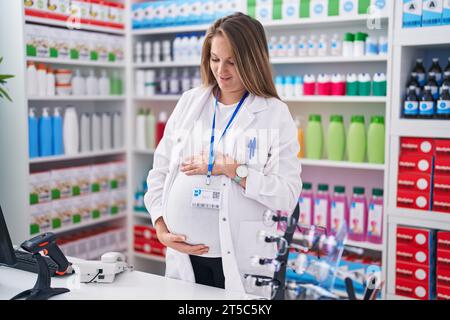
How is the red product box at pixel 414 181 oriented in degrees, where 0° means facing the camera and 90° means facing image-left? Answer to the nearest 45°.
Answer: approximately 0°

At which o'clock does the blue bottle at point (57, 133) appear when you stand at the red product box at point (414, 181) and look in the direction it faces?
The blue bottle is roughly at 3 o'clock from the red product box.

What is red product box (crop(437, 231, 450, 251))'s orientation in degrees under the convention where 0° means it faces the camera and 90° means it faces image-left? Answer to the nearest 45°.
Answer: approximately 0°

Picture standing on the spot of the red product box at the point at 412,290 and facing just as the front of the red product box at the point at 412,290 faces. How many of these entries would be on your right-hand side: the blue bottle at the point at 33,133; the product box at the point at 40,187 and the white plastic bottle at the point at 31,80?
3

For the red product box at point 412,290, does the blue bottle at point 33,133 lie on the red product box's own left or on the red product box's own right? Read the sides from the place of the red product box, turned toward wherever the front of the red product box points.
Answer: on the red product box's own right
